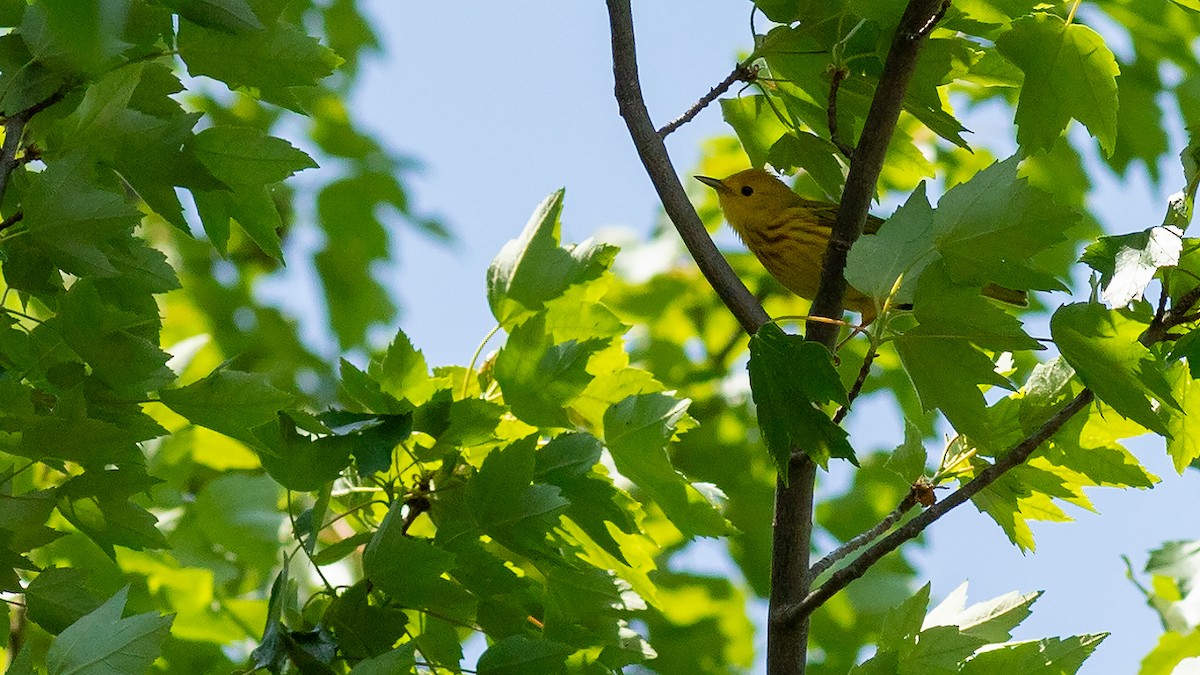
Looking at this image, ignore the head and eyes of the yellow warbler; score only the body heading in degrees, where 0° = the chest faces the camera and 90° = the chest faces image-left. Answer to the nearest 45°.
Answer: approximately 90°
